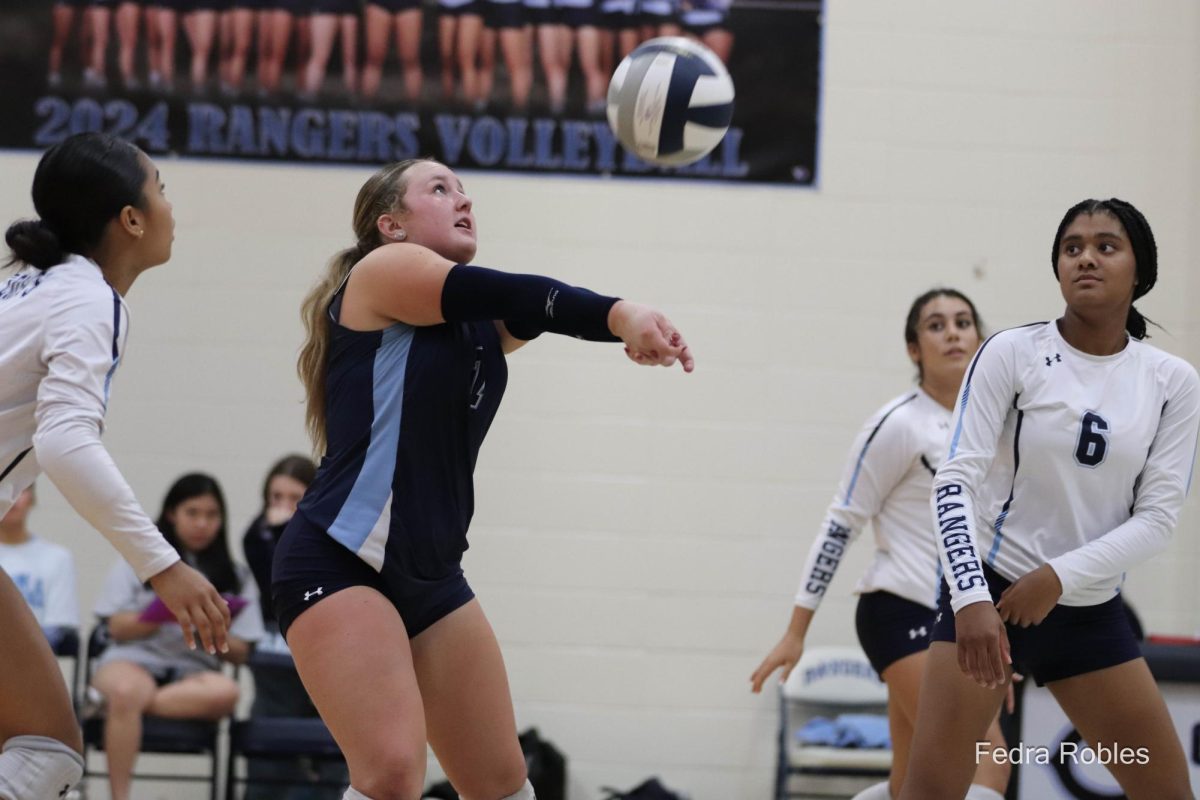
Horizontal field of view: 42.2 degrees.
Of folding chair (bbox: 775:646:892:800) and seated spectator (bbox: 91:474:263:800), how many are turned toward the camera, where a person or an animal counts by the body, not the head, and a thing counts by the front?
2

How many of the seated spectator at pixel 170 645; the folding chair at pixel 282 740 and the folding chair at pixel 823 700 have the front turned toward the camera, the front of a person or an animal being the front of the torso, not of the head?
3

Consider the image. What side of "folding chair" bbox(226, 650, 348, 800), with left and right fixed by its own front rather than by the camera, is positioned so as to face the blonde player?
front

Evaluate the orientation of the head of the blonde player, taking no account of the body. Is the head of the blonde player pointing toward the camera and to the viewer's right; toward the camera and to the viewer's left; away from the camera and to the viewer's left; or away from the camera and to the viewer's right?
toward the camera and to the viewer's right

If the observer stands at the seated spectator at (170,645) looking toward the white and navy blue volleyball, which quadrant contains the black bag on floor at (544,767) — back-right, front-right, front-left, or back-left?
front-left

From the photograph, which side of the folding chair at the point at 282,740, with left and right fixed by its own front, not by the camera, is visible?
front

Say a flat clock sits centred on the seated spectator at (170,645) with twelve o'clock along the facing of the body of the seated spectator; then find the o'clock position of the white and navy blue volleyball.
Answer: The white and navy blue volleyball is roughly at 11 o'clock from the seated spectator.

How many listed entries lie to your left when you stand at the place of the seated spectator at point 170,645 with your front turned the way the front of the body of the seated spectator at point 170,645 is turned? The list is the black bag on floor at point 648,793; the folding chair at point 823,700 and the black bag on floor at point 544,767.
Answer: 3

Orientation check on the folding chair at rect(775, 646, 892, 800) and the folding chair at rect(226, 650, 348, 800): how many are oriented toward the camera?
2

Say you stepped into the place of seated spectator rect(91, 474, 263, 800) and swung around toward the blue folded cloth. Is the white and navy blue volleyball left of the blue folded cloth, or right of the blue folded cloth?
right
